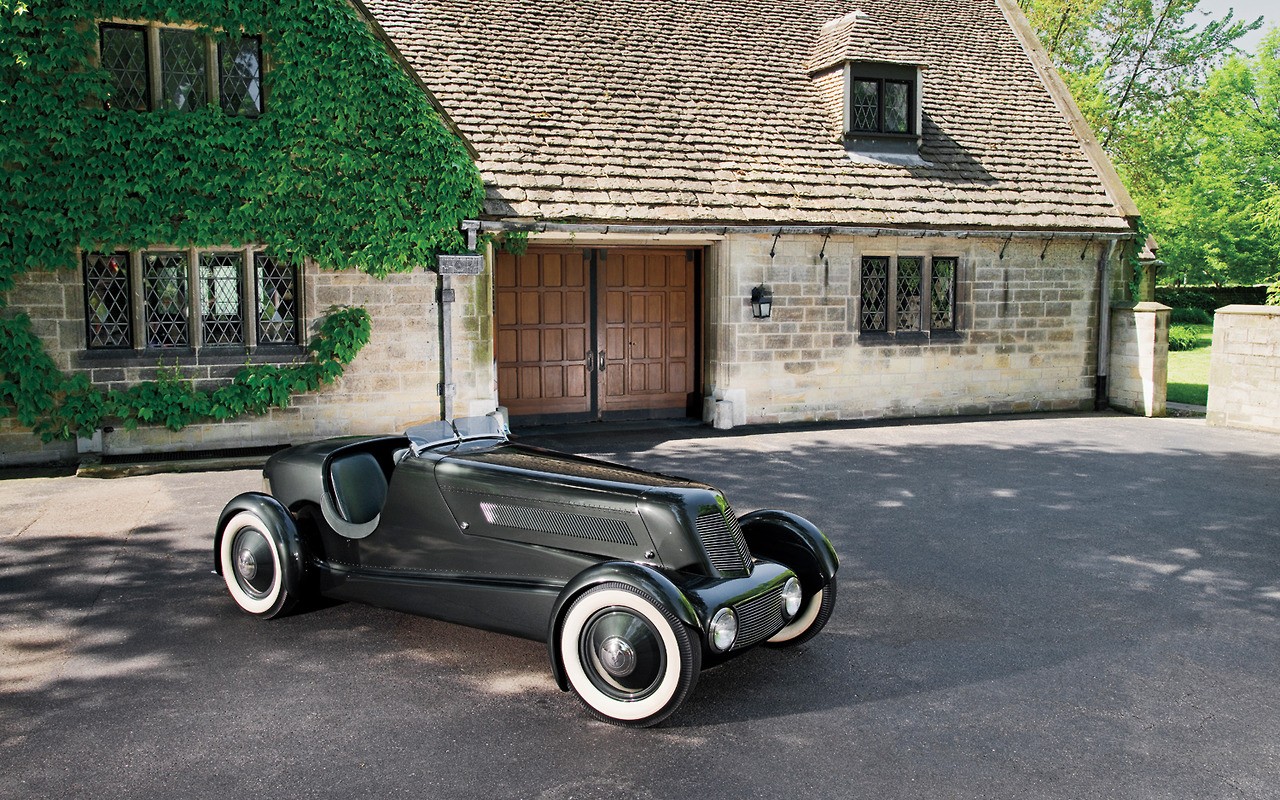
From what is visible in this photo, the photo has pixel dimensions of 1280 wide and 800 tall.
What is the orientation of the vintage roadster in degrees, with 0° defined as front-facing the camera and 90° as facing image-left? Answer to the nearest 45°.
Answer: approximately 315°

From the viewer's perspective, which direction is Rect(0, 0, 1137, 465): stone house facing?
toward the camera

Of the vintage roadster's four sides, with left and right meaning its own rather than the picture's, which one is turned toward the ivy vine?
back

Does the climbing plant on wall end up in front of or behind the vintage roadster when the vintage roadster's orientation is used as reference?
behind

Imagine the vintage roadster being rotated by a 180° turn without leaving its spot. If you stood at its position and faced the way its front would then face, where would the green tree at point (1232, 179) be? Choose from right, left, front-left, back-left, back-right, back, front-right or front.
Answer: right

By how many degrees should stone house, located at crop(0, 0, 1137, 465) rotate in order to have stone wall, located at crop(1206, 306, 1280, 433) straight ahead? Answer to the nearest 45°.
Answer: approximately 90° to its left

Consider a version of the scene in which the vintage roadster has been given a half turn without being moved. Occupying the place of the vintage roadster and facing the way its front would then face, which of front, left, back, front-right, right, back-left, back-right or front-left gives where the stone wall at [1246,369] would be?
right

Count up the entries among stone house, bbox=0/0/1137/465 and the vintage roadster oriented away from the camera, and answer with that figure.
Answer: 0

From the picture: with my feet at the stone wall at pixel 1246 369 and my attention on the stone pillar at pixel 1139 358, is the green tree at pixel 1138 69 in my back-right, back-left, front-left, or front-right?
front-right

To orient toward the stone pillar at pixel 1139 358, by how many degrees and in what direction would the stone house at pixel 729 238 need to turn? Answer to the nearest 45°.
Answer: approximately 90° to its left
